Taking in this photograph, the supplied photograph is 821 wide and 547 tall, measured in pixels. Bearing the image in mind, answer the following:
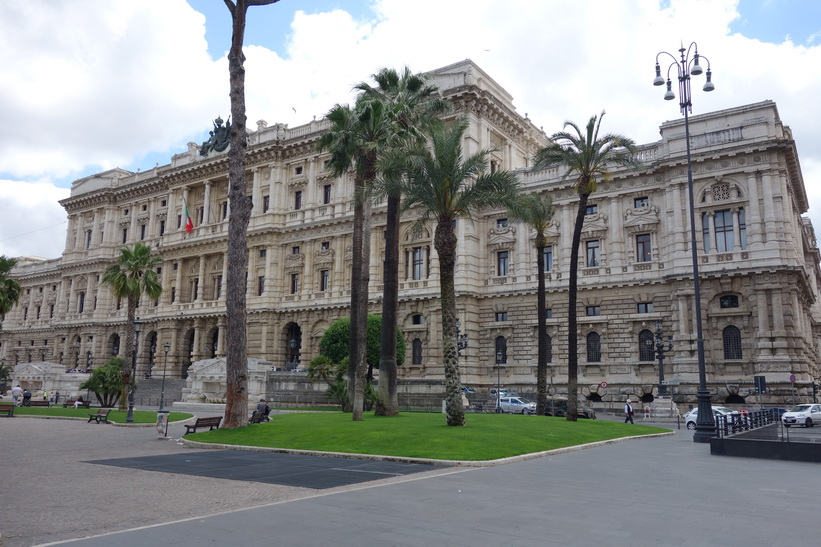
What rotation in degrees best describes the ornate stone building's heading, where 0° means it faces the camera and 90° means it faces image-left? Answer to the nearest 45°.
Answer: approximately 45°

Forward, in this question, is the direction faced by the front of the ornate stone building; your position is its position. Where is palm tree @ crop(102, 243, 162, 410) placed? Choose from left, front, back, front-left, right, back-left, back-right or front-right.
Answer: front-right

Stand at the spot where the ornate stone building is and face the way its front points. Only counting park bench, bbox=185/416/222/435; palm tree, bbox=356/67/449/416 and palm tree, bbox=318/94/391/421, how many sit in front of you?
3

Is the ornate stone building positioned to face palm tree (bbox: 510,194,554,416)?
yes

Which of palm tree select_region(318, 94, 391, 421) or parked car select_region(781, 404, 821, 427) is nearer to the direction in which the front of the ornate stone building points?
the palm tree

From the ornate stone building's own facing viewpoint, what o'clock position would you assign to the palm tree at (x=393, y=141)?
The palm tree is roughly at 12 o'clock from the ornate stone building.

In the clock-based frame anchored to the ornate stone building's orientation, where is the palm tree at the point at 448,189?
The palm tree is roughly at 12 o'clock from the ornate stone building.

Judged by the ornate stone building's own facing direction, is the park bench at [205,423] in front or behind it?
in front

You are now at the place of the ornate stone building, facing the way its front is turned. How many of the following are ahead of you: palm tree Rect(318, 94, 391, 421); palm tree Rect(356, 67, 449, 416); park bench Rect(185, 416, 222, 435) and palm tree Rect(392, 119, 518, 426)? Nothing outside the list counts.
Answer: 4
